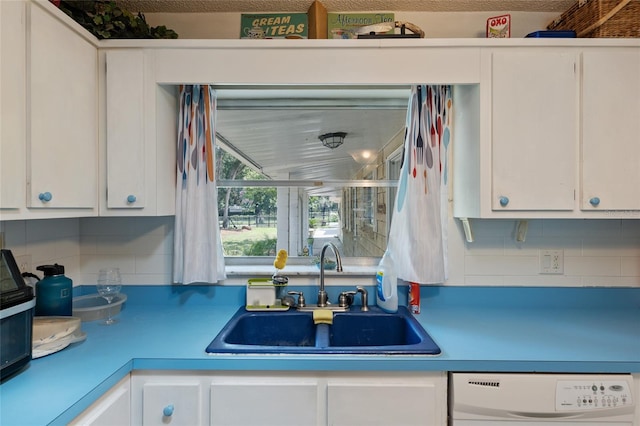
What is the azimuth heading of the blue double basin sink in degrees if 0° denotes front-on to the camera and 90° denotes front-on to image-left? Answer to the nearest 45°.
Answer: approximately 0°

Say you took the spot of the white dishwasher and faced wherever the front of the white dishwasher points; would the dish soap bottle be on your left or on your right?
on your right

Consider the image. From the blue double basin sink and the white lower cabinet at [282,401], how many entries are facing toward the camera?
2

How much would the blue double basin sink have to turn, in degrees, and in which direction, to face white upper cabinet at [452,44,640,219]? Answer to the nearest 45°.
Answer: approximately 90° to its left

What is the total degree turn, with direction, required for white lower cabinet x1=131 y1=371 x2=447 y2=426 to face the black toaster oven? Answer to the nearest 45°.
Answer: approximately 90° to its right

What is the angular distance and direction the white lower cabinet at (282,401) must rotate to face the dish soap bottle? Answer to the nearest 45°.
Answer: approximately 135° to its left

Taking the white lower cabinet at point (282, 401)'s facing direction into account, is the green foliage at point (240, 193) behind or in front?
behind
